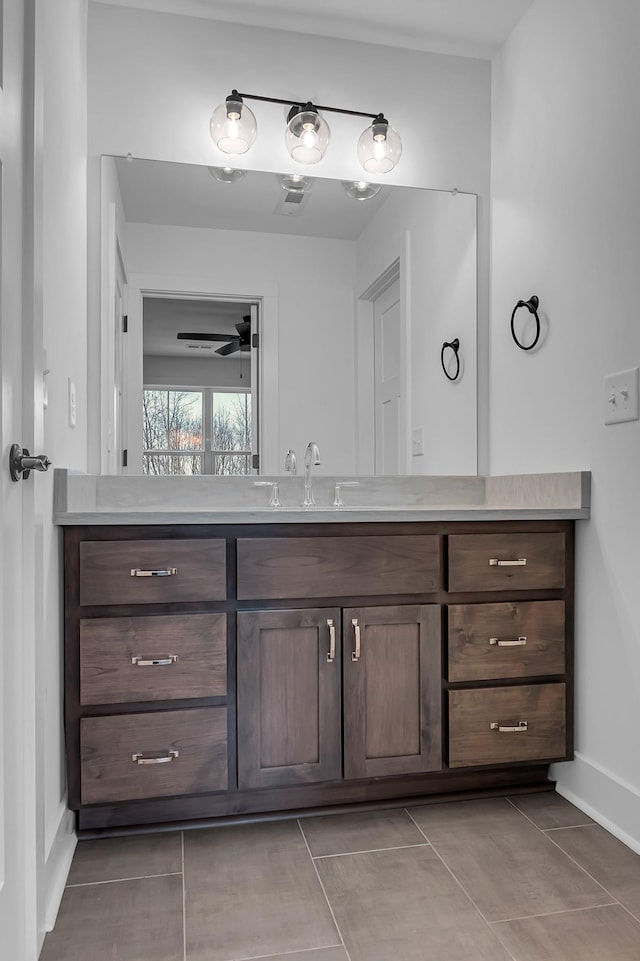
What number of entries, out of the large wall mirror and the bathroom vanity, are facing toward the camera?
2

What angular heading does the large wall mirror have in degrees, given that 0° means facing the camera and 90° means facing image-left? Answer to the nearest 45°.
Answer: approximately 0°

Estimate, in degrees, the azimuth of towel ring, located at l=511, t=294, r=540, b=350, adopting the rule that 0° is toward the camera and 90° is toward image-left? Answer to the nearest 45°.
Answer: approximately 45°

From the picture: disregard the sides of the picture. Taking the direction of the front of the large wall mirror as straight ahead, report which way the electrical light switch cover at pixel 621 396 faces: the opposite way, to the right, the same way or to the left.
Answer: to the right

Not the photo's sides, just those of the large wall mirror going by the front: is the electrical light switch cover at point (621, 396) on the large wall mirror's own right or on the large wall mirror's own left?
on the large wall mirror's own left

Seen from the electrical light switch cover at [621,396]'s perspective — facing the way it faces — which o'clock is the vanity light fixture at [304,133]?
The vanity light fixture is roughly at 2 o'clock from the electrical light switch cover.

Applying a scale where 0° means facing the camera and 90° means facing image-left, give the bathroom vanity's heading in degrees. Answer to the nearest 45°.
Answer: approximately 0°

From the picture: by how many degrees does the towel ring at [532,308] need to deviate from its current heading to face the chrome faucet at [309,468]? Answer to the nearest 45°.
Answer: approximately 45° to its right
